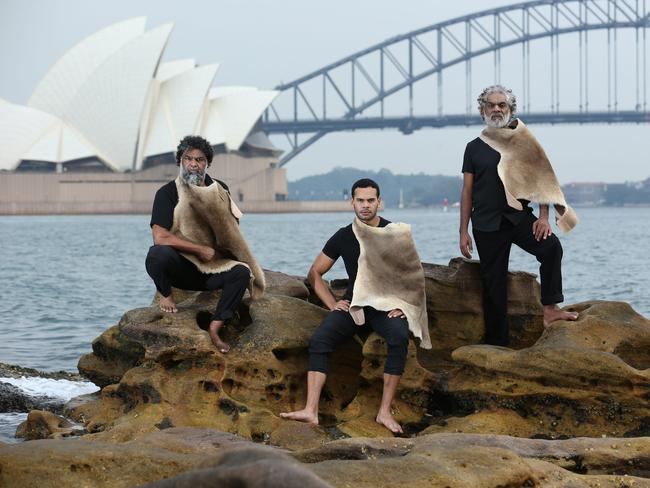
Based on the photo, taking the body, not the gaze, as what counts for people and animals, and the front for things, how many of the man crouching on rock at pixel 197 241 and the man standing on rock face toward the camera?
2

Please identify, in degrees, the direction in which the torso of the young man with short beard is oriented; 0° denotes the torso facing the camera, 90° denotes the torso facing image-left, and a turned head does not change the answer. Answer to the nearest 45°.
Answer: approximately 0°

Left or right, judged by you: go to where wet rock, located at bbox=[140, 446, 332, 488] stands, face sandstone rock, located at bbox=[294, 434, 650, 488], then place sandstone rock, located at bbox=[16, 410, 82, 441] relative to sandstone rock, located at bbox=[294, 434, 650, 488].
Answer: left

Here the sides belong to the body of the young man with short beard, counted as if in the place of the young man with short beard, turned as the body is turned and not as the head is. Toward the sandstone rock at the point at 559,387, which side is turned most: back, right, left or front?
left

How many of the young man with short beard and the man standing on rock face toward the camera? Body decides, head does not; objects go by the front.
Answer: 2

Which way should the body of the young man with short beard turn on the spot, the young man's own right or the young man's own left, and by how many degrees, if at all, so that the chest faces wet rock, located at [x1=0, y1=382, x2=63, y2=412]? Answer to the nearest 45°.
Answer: approximately 135° to the young man's own right

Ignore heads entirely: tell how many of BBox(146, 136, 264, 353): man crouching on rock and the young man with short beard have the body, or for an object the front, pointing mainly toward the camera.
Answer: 2

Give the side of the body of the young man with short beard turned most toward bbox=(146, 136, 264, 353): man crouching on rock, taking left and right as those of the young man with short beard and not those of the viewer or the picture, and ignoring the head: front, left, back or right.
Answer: right
